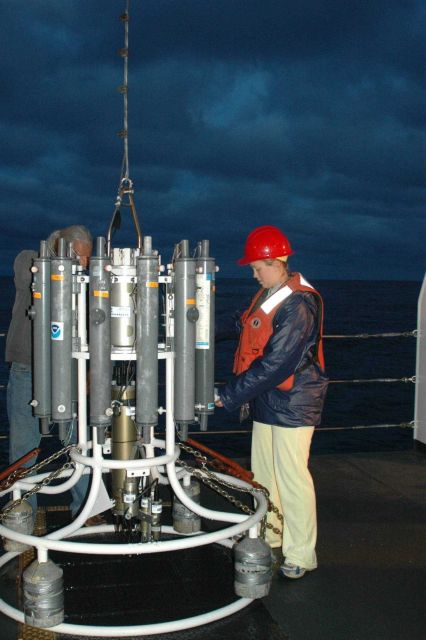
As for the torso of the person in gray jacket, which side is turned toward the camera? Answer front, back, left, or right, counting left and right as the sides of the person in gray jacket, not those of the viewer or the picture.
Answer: right
